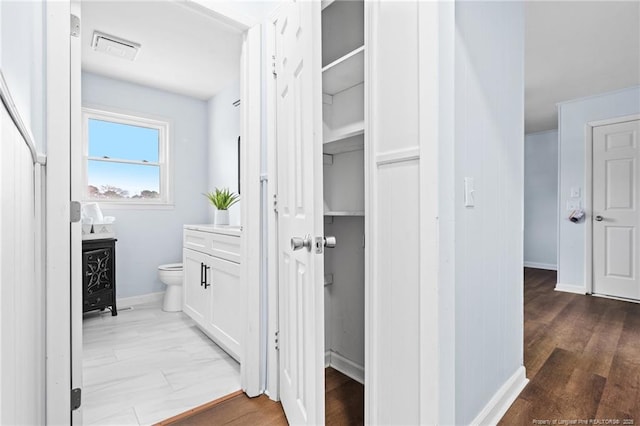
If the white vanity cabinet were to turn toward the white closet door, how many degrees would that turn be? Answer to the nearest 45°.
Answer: approximately 45° to its left

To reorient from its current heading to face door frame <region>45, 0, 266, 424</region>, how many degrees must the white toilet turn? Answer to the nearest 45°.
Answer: approximately 90° to its left

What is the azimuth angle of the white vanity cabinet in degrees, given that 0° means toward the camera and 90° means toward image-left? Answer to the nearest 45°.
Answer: approximately 45°

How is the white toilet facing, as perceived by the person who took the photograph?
facing to the left of the viewer

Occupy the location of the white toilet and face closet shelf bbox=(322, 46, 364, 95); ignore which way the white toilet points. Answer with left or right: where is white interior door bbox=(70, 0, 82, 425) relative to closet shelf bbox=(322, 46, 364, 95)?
right

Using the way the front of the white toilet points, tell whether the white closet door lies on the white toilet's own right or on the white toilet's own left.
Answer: on the white toilet's own left

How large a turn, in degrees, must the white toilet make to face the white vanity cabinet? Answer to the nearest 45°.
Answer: approximately 90° to its left
